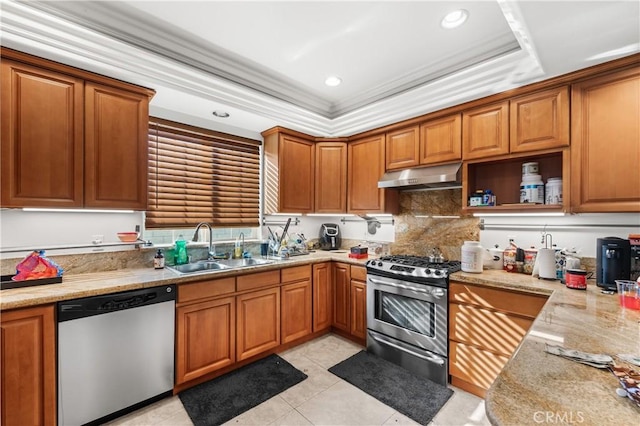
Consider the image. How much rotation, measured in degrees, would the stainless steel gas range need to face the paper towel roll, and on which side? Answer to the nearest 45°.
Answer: approximately 135° to its left

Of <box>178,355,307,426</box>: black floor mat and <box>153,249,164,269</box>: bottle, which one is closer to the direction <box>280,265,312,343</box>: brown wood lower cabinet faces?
the black floor mat

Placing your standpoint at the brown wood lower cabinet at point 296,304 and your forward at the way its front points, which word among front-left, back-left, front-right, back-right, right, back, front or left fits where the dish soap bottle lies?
back-right

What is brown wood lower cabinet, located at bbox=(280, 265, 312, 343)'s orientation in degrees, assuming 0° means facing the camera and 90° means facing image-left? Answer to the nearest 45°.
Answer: approximately 315°
